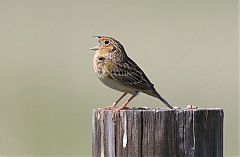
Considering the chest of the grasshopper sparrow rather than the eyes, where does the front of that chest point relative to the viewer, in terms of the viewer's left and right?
facing to the left of the viewer
